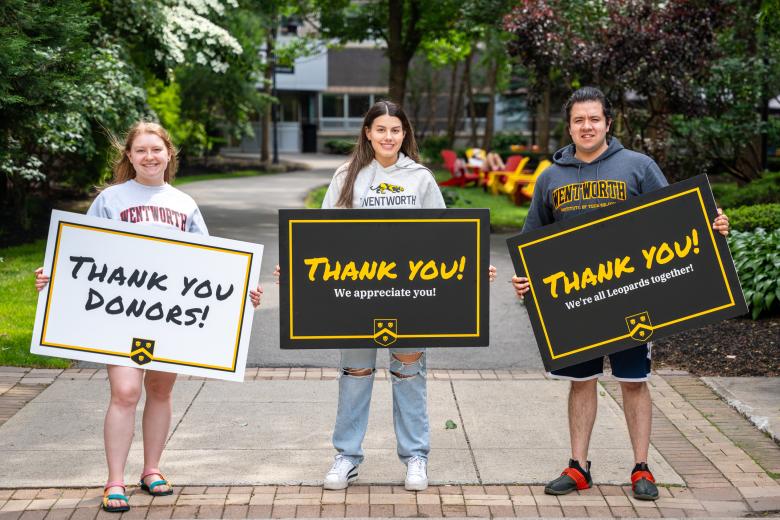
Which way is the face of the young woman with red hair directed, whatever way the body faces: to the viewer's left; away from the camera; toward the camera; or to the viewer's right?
toward the camera

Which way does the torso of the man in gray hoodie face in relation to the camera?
toward the camera

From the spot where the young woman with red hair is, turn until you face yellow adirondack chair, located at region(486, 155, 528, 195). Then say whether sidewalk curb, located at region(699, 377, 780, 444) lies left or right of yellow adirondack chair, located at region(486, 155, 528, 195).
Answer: right

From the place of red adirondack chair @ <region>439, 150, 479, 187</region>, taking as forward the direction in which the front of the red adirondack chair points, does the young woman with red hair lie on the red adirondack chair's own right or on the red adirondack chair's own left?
on the red adirondack chair's own right

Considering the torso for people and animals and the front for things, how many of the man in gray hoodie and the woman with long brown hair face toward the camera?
2

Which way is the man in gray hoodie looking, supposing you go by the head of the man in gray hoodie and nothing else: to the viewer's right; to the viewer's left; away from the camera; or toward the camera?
toward the camera

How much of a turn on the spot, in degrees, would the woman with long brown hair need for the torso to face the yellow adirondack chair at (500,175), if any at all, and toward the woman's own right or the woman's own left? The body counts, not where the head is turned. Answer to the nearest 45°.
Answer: approximately 180°

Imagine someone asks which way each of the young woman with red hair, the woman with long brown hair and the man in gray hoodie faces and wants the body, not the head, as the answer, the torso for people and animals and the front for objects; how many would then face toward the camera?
3

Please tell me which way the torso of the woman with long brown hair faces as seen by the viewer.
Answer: toward the camera

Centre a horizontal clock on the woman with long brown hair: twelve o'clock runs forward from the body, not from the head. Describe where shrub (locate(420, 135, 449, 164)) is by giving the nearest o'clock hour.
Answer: The shrub is roughly at 6 o'clock from the woman with long brown hair.

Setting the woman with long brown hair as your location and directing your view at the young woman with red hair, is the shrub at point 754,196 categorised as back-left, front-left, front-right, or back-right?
back-right
